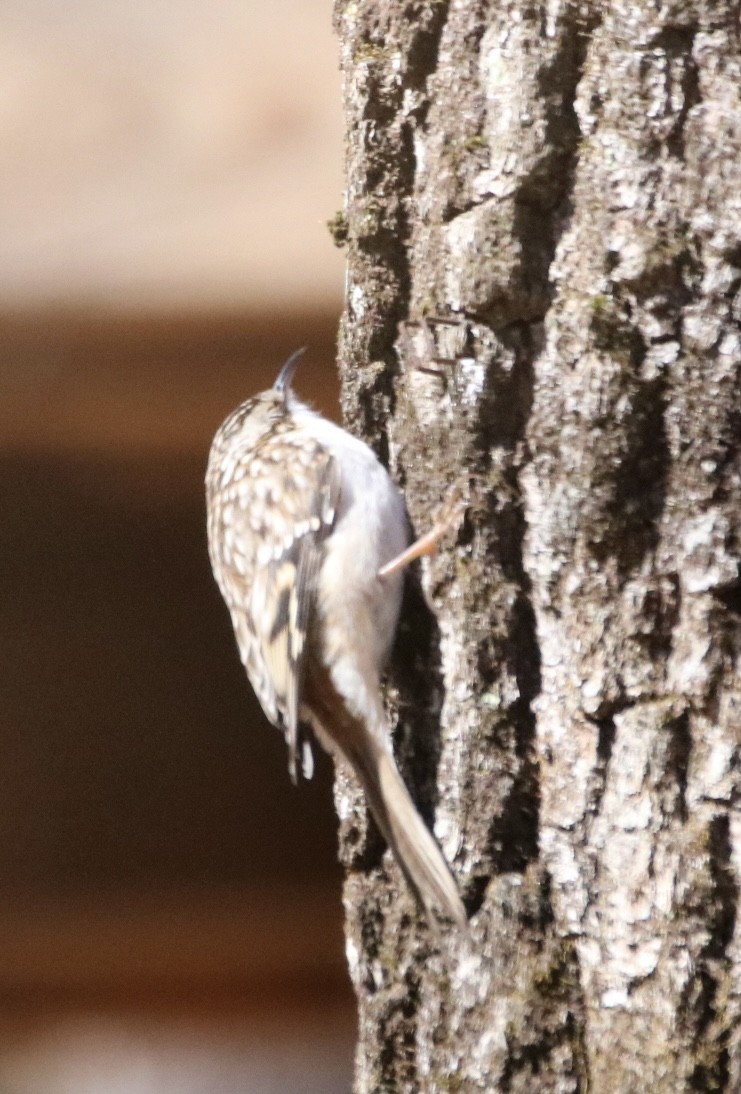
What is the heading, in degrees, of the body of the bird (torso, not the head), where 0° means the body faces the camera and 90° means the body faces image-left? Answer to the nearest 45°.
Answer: approximately 270°
